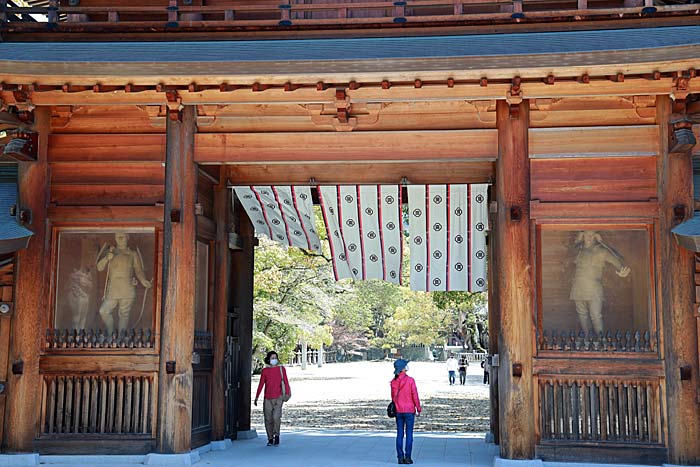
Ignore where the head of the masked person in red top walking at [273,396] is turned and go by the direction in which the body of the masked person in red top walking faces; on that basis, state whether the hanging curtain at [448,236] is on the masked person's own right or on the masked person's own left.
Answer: on the masked person's own left

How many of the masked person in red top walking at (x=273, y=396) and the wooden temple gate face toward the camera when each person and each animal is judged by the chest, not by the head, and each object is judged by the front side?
2

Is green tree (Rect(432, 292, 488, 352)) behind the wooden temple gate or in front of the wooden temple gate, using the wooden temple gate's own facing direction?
behind

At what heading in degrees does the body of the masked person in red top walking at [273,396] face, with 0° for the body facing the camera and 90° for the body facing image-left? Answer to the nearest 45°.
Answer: approximately 0°
